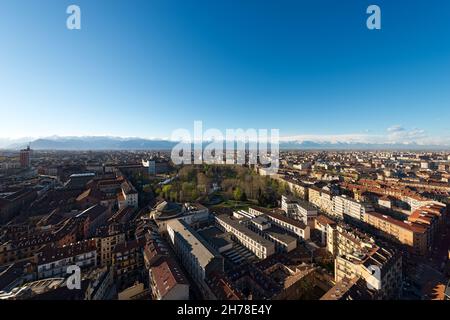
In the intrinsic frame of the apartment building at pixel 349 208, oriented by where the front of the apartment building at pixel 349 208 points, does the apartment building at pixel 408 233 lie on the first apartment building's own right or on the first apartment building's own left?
on the first apartment building's own left

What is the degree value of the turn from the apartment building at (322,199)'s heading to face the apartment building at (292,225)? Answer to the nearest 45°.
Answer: approximately 45° to its left

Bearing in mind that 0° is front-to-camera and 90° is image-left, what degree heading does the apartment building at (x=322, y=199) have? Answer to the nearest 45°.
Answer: approximately 45°

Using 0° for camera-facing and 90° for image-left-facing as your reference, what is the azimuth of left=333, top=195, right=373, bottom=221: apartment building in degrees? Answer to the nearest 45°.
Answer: approximately 45°

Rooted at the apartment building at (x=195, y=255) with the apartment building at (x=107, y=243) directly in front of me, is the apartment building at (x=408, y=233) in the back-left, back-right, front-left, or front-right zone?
back-right
